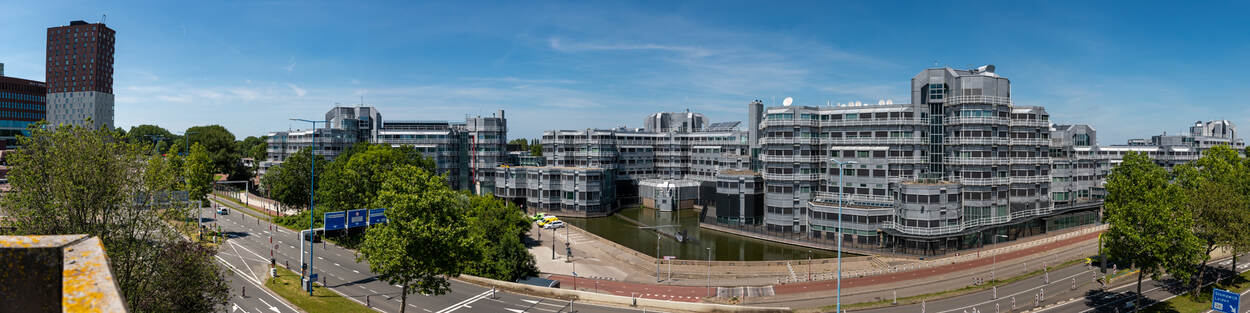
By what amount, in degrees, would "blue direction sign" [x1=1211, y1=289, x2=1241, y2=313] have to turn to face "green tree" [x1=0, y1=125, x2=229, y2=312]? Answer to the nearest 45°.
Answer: approximately 45° to its right

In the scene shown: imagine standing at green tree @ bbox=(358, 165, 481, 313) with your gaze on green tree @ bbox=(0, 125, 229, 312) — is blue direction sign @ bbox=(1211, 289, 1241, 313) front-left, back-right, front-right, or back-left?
front-left

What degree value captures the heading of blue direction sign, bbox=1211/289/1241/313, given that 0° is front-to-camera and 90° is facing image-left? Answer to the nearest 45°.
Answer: approximately 0°

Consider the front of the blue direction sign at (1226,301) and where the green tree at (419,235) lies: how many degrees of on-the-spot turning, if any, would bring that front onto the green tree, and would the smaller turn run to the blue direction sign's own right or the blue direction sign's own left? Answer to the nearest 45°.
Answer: approximately 45° to the blue direction sign's own right
